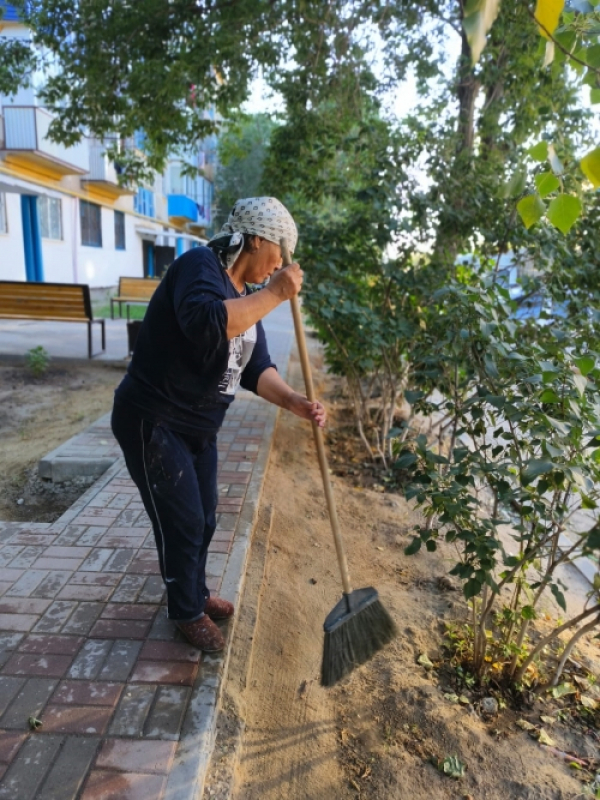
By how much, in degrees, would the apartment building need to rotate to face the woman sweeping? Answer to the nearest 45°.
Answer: approximately 45° to its right

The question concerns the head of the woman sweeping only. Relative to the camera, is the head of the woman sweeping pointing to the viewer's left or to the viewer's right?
to the viewer's right

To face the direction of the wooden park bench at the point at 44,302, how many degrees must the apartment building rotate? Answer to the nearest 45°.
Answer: approximately 45° to its right

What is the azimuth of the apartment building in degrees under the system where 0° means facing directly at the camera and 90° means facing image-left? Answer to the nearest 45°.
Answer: approximately 315°

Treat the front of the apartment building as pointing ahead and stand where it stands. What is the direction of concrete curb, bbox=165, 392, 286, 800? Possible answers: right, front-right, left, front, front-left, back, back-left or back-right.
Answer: front-right
